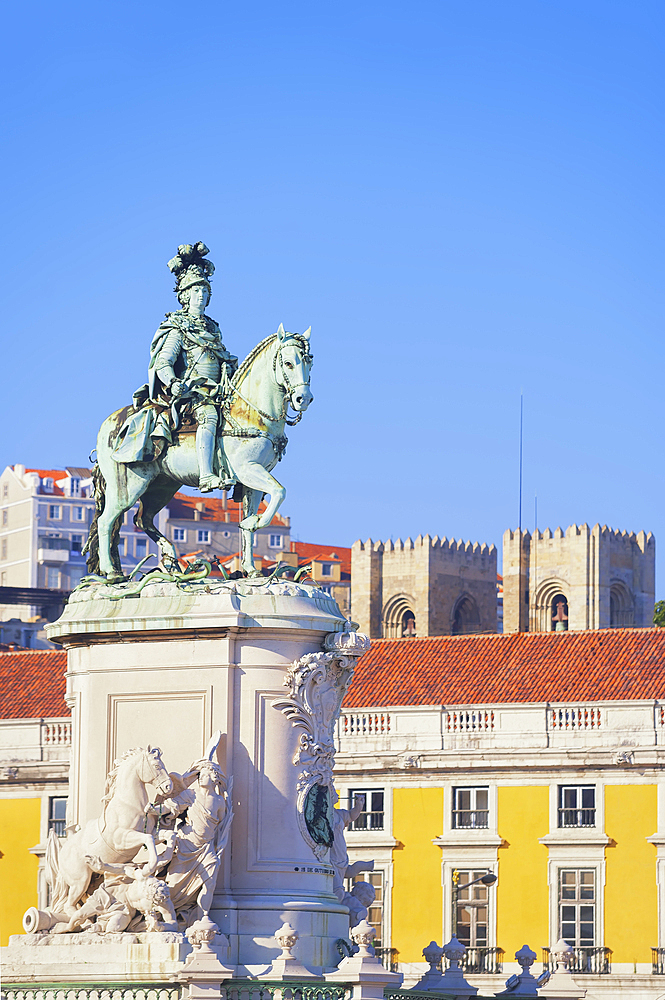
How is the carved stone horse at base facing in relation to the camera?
to the viewer's right

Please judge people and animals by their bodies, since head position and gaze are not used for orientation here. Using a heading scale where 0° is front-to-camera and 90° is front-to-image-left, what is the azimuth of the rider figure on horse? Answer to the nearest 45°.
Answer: approximately 315°

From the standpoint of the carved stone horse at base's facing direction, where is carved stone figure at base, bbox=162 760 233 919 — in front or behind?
in front

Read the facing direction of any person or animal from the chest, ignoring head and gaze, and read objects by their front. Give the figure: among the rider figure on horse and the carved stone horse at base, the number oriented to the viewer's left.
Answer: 0
